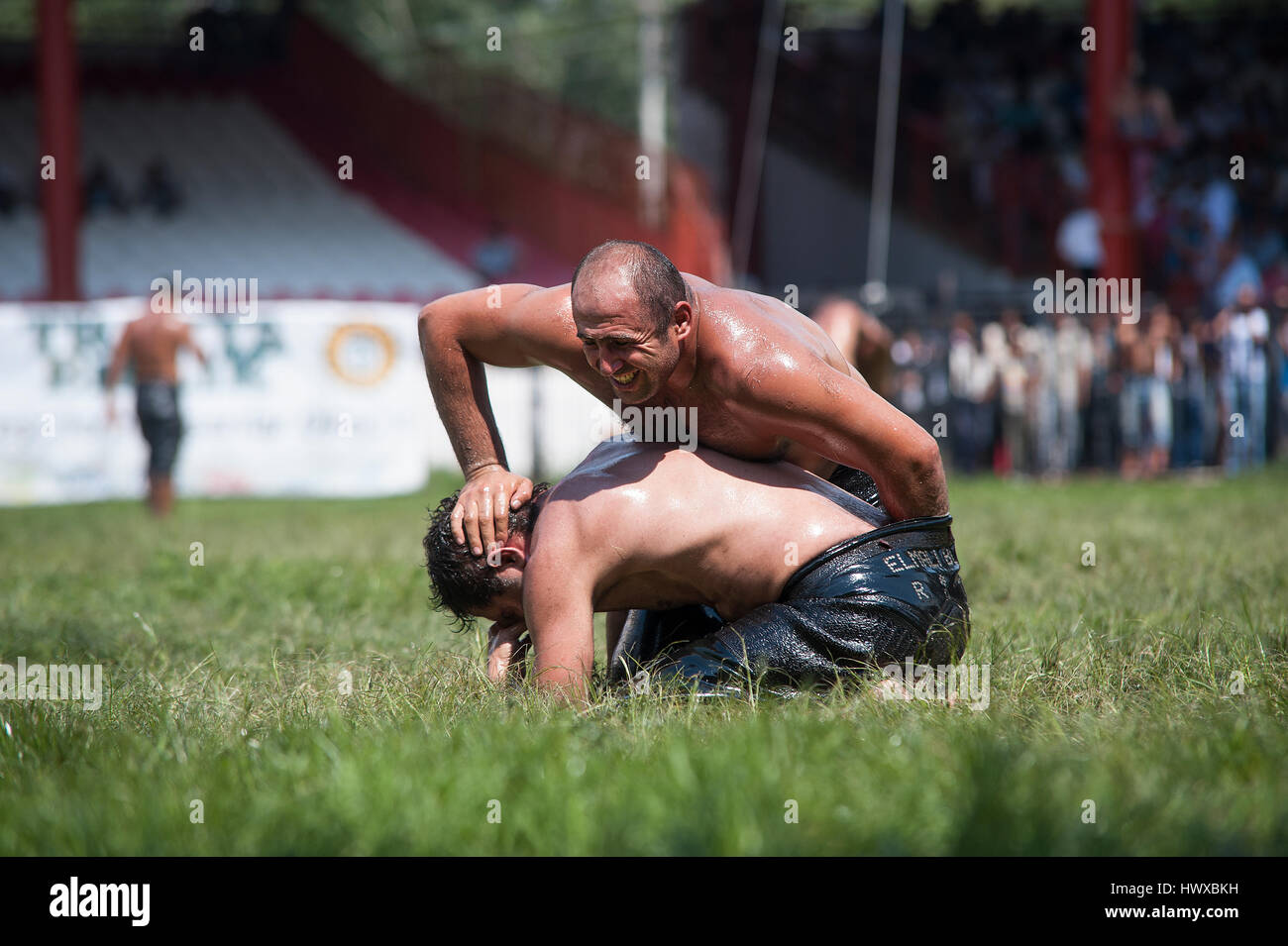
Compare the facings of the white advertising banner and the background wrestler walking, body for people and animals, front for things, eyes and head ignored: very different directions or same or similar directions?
very different directions

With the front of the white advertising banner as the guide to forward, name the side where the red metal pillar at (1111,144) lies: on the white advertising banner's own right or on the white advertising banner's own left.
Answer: on the white advertising banner's own left

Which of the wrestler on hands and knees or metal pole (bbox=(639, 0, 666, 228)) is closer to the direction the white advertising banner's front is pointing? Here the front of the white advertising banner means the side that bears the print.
the wrestler on hands and knees

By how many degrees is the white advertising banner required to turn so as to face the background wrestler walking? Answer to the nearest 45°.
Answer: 0° — it already faces them

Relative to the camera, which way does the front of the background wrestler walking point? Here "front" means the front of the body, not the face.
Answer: away from the camera

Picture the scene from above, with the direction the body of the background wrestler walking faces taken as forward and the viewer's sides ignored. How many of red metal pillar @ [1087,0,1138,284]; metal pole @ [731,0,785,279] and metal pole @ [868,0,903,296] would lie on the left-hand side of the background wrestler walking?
0

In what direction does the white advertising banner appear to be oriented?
toward the camera

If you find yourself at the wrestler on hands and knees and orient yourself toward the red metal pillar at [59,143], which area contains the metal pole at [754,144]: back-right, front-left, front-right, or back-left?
front-right

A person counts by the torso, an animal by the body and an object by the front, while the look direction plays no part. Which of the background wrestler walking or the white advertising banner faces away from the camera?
the background wrestler walking

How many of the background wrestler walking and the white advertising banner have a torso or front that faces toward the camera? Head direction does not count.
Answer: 1

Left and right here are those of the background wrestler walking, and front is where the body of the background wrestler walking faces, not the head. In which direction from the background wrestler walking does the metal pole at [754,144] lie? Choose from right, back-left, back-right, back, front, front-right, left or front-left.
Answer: front-right

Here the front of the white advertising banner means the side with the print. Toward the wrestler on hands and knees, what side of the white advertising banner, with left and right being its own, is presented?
front

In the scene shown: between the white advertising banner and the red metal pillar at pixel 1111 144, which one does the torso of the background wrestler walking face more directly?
the white advertising banner

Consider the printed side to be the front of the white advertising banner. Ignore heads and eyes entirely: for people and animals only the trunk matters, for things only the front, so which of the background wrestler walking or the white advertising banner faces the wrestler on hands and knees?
the white advertising banner

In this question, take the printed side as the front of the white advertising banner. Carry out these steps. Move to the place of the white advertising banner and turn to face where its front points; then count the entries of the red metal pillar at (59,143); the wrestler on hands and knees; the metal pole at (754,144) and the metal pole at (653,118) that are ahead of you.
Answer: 1

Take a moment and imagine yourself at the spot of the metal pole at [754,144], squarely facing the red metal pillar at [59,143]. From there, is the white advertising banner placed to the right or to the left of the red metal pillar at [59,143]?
left

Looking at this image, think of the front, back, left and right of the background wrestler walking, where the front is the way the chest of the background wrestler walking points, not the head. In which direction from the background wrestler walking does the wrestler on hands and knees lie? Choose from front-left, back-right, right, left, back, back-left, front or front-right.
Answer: back
